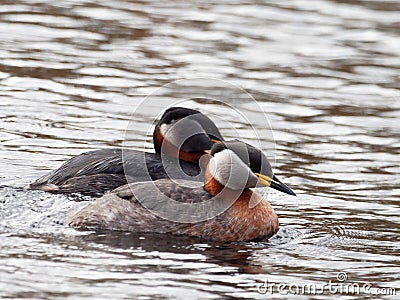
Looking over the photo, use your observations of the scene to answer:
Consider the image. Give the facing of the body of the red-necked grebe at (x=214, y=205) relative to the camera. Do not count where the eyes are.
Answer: to the viewer's right

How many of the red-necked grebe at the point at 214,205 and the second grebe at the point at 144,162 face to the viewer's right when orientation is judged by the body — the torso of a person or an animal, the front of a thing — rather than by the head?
2

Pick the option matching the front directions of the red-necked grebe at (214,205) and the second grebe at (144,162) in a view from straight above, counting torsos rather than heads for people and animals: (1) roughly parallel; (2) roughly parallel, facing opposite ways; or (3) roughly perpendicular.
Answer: roughly parallel

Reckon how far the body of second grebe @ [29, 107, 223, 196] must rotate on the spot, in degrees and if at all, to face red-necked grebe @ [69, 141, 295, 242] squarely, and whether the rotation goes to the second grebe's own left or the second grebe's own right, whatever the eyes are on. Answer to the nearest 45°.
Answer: approximately 45° to the second grebe's own right

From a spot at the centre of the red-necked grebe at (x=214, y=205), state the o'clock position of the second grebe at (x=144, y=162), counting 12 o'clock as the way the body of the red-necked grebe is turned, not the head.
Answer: The second grebe is roughly at 8 o'clock from the red-necked grebe.

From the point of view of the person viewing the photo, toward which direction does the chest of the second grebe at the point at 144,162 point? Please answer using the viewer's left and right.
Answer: facing to the right of the viewer
